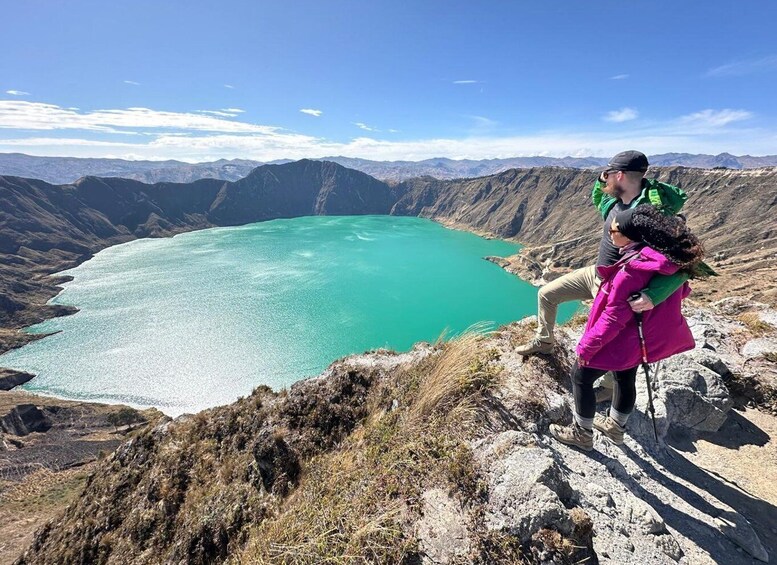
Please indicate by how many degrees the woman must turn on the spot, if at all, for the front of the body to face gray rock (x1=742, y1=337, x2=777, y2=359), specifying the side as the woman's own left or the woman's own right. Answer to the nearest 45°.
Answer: approximately 90° to the woman's own right

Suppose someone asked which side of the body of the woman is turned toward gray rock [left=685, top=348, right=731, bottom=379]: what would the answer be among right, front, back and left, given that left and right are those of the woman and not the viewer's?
right

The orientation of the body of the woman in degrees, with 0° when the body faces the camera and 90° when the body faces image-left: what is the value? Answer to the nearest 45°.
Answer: approximately 90°

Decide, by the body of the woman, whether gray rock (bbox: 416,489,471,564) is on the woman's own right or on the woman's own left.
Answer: on the woman's own left
